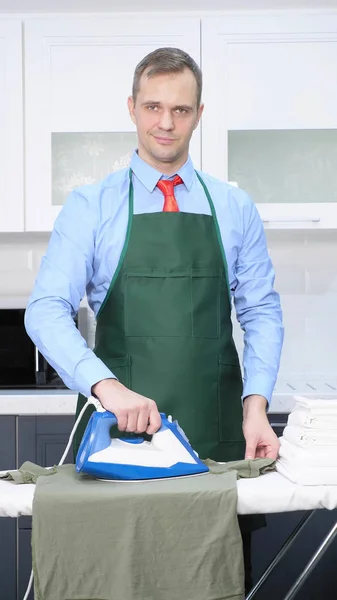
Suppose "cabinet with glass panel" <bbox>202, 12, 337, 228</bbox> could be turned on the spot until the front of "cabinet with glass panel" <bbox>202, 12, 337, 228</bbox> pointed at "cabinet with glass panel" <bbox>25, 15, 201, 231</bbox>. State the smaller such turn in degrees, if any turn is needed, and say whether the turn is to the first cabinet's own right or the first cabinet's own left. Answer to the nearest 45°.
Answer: approximately 90° to the first cabinet's own right

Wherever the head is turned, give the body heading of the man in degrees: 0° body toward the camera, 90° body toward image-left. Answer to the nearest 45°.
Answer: approximately 0°

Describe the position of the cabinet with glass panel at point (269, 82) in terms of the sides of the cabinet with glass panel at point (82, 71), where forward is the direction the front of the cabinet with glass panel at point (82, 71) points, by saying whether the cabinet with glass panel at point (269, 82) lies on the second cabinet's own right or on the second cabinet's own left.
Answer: on the second cabinet's own left

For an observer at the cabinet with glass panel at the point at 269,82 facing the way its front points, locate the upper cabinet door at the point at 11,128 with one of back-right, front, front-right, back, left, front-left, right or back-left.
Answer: right

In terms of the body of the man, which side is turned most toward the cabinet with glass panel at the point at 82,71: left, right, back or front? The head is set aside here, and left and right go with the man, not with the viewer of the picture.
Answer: back
